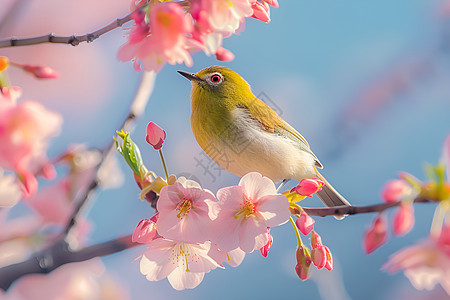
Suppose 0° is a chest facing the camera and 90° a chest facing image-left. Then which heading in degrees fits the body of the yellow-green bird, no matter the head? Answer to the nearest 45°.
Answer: approximately 90°
